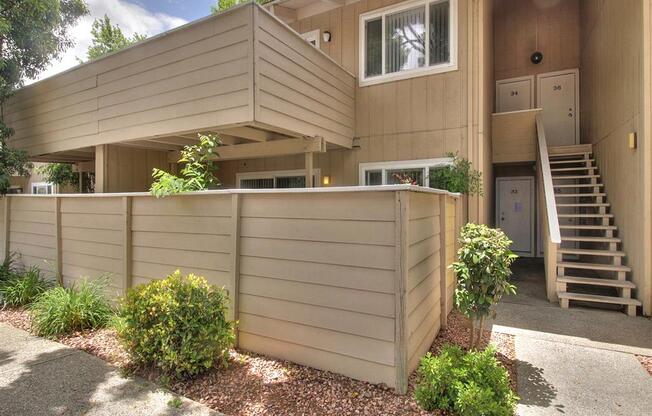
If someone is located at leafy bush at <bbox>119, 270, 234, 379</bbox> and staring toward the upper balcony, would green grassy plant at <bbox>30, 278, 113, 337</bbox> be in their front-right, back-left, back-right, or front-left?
front-left

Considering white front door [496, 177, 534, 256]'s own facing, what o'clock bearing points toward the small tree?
The small tree is roughly at 12 o'clock from the white front door.

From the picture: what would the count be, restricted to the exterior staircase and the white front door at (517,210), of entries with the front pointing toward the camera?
2

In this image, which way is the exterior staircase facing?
toward the camera

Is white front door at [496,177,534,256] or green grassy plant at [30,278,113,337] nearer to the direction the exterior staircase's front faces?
the green grassy plant

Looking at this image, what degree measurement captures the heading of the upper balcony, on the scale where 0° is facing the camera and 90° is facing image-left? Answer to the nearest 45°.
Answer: approximately 45°

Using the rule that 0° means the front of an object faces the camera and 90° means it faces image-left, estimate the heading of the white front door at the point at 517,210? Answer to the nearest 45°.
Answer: approximately 0°

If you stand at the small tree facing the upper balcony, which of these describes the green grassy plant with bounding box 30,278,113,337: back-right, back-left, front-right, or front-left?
front-left

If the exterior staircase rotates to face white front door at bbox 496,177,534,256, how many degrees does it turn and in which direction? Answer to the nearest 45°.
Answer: approximately 135° to its right

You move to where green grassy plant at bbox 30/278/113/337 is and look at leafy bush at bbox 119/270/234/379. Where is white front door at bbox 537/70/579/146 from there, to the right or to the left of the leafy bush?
left

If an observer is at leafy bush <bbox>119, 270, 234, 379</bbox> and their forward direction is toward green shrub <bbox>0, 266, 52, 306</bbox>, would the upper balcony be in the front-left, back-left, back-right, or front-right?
front-right

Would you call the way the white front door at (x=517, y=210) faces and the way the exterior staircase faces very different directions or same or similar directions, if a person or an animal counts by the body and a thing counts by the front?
same or similar directions

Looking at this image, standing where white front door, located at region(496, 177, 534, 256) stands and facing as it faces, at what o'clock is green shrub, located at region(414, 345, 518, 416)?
The green shrub is roughly at 12 o'clock from the white front door.

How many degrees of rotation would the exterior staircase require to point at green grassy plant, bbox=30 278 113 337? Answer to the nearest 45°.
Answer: approximately 45° to its right

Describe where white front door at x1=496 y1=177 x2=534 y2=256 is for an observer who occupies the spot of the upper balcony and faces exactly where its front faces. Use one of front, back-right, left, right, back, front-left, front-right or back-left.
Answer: back-left

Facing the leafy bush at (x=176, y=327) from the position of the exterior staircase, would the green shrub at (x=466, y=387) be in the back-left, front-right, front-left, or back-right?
front-left
